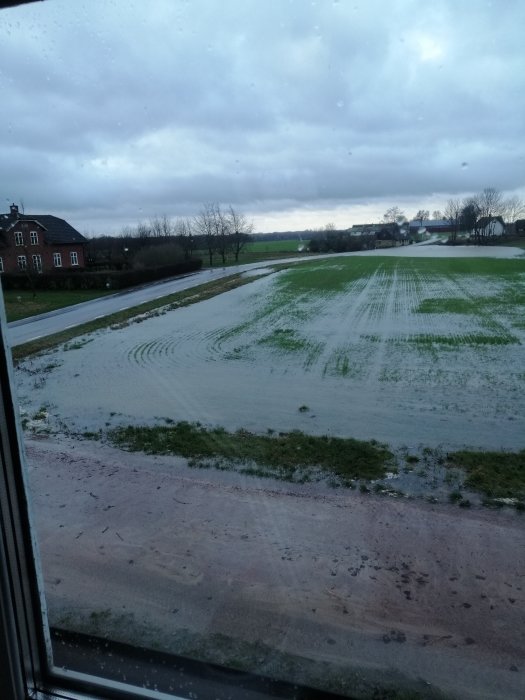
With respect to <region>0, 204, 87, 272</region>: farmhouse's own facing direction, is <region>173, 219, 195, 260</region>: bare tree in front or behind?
behind

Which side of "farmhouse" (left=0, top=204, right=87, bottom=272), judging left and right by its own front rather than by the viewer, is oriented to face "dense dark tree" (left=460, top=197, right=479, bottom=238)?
left

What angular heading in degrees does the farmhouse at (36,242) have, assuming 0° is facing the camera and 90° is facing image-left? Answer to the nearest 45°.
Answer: approximately 0°

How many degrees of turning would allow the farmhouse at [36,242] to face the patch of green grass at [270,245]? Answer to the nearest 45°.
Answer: approximately 135° to its left
